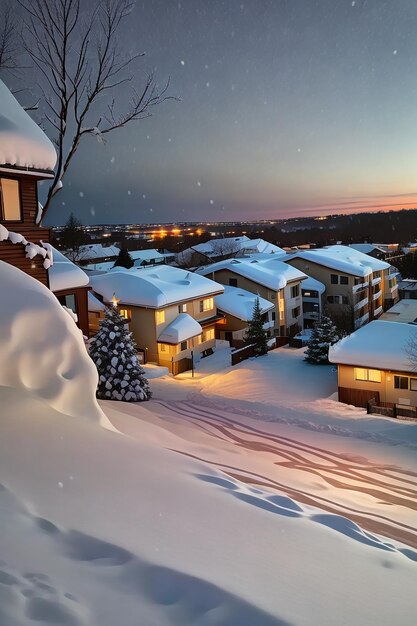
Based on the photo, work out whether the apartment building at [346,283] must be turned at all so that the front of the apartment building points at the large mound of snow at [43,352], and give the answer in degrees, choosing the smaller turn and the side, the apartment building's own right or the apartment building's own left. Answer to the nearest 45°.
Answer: approximately 45° to the apartment building's own right

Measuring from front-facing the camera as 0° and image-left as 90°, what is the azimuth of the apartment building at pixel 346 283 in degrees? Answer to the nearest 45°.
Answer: approximately 315°

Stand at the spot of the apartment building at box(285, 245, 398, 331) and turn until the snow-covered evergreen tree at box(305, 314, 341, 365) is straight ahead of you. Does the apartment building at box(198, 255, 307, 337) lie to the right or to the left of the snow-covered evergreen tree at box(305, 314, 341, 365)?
right
